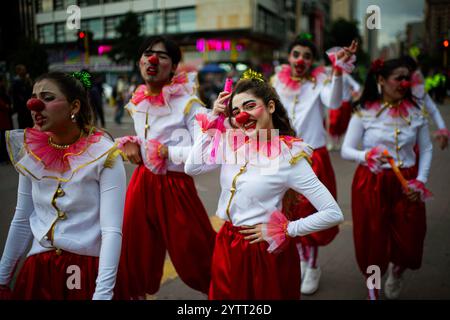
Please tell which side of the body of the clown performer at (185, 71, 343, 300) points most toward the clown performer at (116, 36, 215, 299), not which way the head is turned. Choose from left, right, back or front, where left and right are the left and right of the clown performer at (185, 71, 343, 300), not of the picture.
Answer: right

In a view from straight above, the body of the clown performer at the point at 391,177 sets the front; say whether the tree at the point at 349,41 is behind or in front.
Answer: behind

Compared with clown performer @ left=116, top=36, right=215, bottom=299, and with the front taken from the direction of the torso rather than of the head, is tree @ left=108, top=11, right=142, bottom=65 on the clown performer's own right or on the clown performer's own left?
on the clown performer's own right

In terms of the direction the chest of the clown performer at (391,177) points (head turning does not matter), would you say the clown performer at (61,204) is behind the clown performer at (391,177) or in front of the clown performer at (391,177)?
in front

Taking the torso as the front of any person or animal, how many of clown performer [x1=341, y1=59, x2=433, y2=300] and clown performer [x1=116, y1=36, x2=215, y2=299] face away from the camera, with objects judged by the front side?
0

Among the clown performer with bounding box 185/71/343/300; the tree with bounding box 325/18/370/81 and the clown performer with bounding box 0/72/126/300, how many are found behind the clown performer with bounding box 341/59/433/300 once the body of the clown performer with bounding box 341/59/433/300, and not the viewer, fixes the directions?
1

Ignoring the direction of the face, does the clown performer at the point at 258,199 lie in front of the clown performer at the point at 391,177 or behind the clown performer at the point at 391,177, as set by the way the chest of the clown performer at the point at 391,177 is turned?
in front

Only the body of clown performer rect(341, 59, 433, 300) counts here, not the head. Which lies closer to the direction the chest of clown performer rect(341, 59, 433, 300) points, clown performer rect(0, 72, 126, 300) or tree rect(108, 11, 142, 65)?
the clown performer

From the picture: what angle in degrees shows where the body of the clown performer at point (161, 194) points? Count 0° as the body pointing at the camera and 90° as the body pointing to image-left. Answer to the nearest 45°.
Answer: approximately 45°
